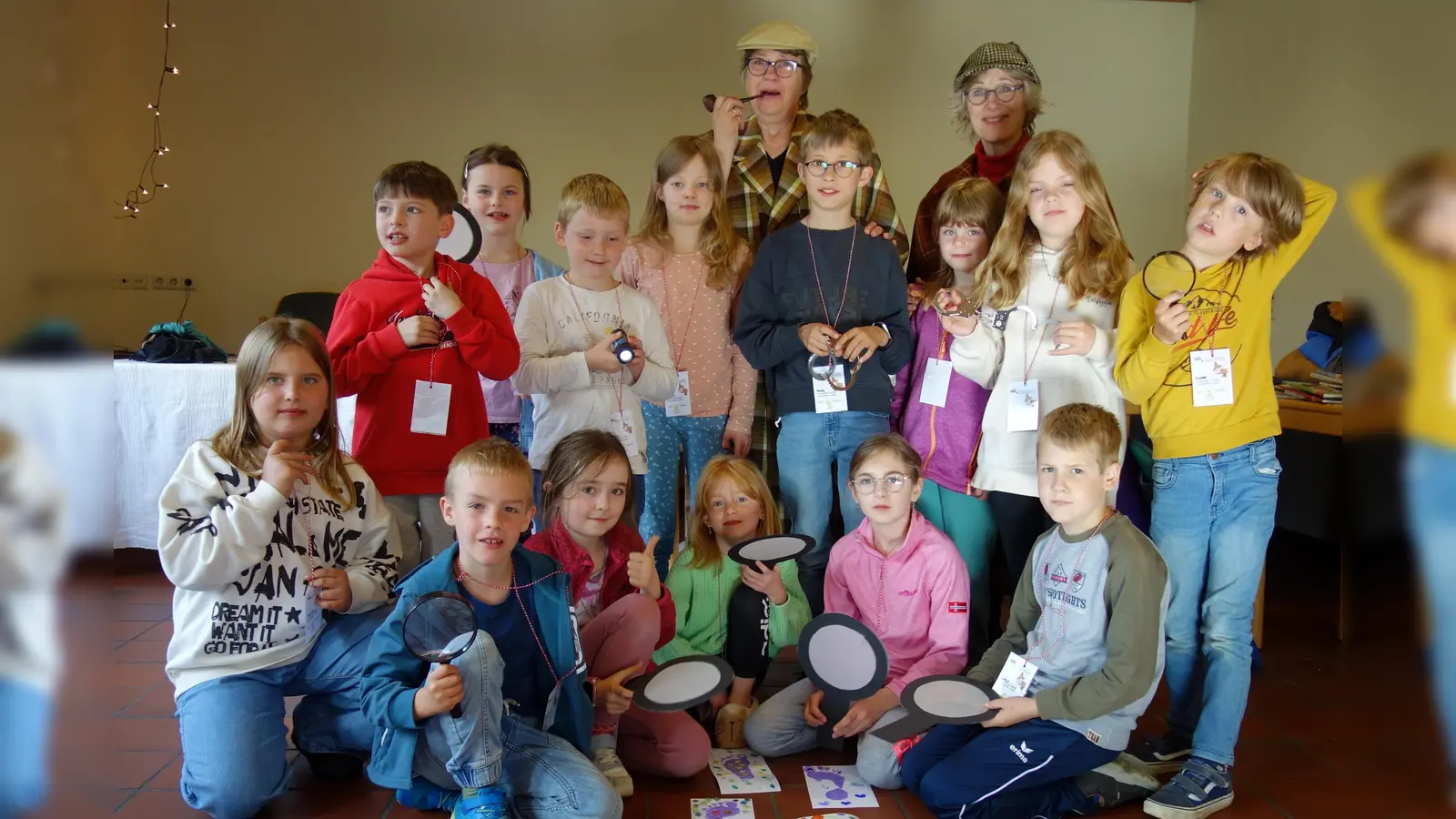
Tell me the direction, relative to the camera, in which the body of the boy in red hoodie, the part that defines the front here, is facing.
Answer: toward the camera

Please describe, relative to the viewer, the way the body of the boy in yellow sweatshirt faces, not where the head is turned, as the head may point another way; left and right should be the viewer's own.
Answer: facing the viewer and to the left of the viewer

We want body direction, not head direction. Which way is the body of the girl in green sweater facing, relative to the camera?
toward the camera

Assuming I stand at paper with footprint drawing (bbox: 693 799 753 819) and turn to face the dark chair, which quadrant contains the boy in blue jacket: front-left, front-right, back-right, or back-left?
front-left
